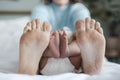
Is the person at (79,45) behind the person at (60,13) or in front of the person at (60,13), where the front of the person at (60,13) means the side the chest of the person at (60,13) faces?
in front

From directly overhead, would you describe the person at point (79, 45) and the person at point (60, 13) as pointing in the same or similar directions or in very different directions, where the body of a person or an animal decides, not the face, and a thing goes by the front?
same or similar directions

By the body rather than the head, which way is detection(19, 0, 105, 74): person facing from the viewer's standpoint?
toward the camera

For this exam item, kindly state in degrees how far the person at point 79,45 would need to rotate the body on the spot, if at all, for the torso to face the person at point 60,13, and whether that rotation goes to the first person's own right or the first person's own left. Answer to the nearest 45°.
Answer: approximately 180°

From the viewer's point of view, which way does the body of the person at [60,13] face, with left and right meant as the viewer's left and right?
facing the viewer
